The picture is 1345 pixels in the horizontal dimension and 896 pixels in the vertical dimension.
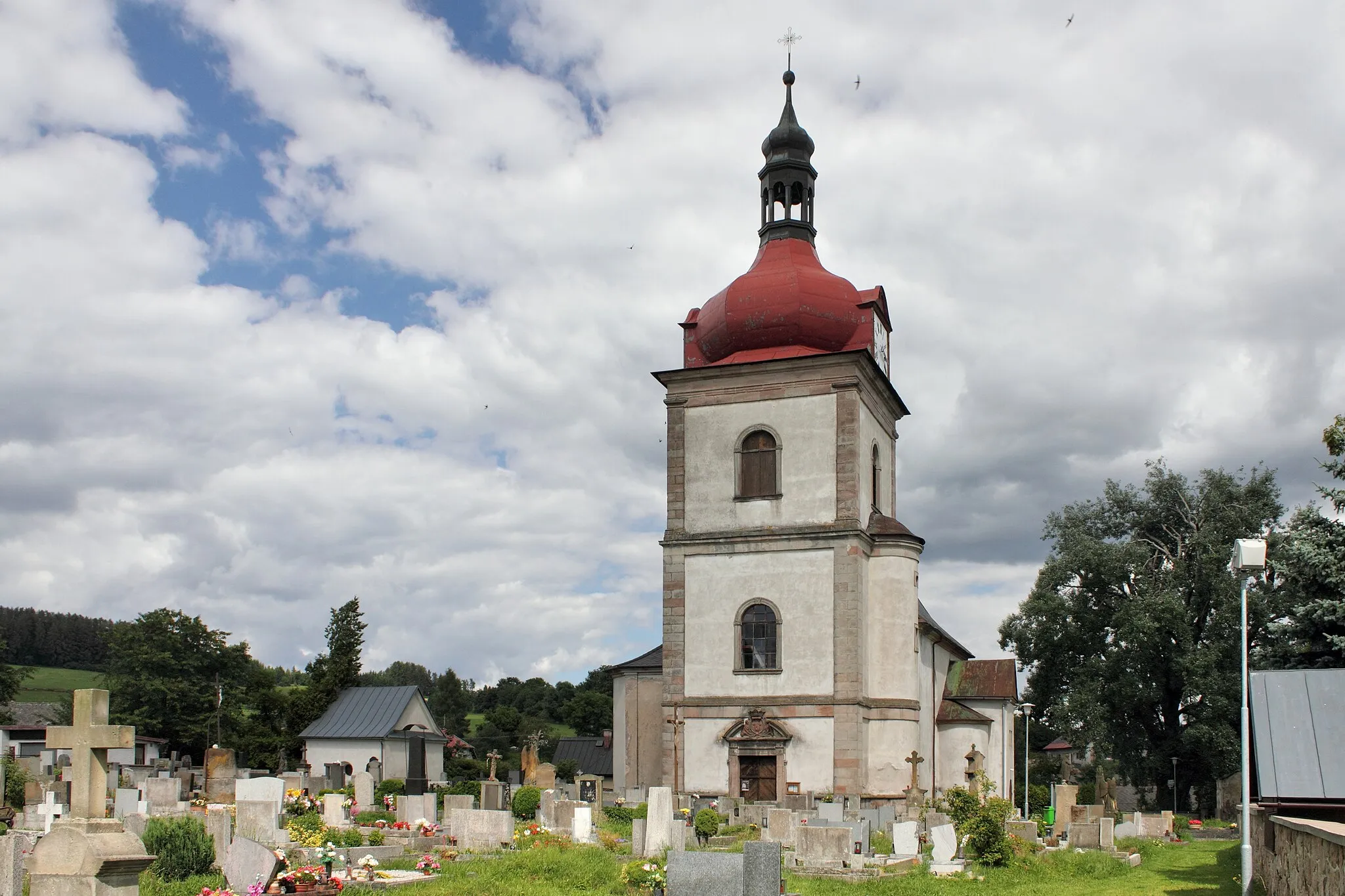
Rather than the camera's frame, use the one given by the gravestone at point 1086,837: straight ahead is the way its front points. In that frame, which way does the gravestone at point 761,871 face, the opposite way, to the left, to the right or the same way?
the opposite way

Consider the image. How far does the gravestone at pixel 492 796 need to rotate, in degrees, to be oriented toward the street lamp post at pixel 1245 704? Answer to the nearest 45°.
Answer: approximately 45° to its left

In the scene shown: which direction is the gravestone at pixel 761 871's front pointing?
away from the camera

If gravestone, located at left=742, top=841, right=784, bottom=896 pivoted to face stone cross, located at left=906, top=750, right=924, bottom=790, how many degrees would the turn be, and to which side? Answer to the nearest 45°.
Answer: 0° — it already faces it

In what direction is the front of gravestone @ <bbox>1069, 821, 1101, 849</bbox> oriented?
toward the camera

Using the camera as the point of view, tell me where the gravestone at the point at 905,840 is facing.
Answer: facing the viewer

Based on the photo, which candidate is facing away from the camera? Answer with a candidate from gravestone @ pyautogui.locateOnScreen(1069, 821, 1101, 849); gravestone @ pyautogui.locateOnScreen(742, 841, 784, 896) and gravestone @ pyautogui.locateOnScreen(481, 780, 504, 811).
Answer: gravestone @ pyautogui.locateOnScreen(742, 841, 784, 896)

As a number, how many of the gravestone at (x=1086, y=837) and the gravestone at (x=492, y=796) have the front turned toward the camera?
2

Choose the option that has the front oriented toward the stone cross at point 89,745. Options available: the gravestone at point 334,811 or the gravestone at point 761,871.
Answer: the gravestone at point 334,811

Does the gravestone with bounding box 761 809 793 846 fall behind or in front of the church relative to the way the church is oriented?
in front

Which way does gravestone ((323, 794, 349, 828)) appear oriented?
toward the camera

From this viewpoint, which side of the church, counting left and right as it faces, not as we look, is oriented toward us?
front
